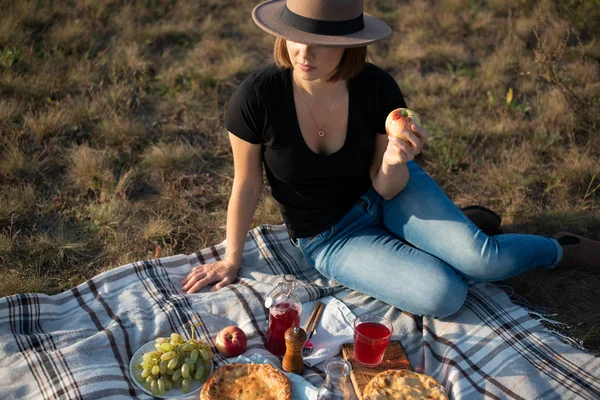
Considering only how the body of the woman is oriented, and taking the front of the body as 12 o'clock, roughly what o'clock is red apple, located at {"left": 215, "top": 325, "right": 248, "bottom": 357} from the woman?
The red apple is roughly at 1 o'clock from the woman.

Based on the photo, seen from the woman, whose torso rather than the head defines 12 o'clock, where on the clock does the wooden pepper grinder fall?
The wooden pepper grinder is roughly at 12 o'clock from the woman.

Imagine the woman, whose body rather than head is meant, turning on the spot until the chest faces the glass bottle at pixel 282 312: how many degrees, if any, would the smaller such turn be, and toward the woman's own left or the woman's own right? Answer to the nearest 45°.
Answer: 0° — they already face it

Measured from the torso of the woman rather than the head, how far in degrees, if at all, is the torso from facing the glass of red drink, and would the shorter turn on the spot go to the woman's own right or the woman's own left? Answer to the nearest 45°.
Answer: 0° — they already face it

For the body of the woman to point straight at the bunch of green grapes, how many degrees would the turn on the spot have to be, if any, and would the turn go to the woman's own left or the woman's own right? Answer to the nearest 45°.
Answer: approximately 45° to the woman's own right

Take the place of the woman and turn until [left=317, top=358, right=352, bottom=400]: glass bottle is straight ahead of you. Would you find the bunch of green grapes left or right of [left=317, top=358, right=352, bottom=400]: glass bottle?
right

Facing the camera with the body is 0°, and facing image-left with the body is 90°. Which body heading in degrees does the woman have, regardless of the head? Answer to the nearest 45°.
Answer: approximately 0°
